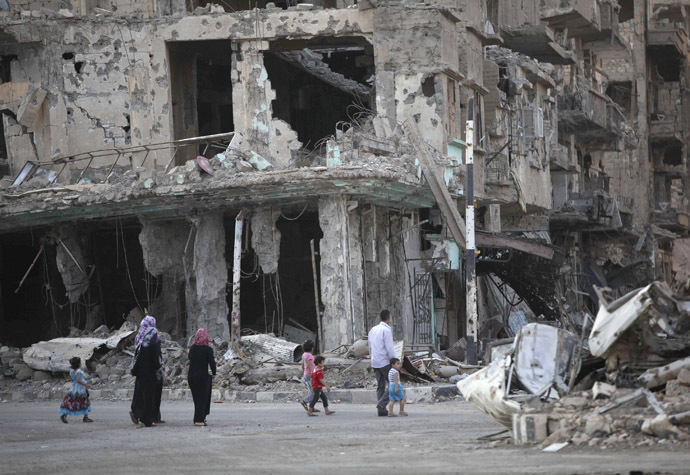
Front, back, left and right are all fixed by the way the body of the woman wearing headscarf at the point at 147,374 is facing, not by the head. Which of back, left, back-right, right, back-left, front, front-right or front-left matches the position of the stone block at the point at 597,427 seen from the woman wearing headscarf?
right

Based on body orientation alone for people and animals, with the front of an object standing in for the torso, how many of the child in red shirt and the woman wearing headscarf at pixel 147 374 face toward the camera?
0

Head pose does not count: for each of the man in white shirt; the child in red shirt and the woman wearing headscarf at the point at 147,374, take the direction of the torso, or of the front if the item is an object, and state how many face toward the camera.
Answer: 0

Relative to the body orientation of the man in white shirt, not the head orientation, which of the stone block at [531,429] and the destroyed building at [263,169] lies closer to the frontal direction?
the destroyed building

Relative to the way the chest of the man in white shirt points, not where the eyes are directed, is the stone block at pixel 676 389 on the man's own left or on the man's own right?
on the man's own right

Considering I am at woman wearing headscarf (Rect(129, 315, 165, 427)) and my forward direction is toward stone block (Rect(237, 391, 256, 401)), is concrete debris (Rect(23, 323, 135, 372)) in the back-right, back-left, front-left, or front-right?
front-left

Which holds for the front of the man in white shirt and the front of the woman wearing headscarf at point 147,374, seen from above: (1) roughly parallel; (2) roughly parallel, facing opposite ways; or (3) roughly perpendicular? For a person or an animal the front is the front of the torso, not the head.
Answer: roughly parallel
